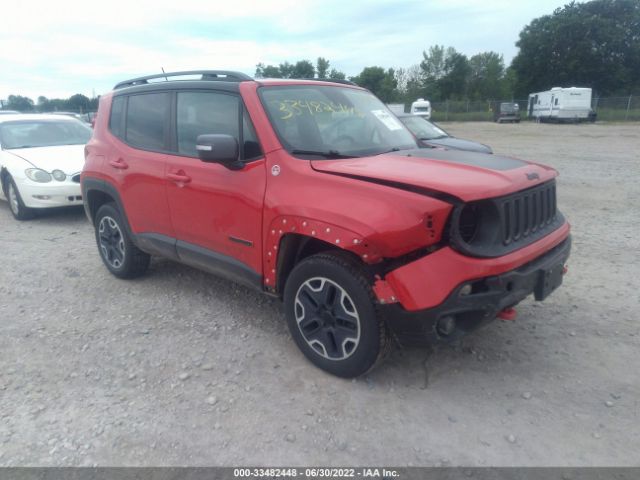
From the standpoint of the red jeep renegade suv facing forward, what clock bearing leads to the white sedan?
The white sedan is roughly at 6 o'clock from the red jeep renegade suv.

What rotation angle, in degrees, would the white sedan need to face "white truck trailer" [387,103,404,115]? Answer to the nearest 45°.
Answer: approximately 90° to its left

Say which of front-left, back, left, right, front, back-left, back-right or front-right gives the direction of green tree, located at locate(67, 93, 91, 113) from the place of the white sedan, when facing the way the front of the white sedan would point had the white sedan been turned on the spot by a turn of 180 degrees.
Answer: front-right

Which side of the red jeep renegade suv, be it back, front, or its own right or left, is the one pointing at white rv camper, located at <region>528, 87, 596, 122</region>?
left

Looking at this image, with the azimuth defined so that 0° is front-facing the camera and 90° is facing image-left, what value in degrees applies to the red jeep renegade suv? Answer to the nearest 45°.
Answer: approximately 315°

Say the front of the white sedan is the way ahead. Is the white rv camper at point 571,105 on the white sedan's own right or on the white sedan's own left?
on the white sedan's own left

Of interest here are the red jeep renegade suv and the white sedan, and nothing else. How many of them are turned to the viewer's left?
0

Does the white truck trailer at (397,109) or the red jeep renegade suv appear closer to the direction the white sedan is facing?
the red jeep renegade suv

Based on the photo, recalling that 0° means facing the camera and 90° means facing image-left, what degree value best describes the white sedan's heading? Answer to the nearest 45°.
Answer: approximately 315°

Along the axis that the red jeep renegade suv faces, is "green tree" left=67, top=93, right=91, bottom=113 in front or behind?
behind

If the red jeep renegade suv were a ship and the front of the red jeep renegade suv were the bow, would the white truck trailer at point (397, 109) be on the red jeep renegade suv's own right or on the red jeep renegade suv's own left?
on the red jeep renegade suv's own left
